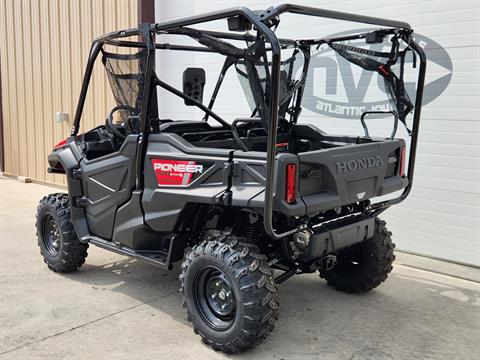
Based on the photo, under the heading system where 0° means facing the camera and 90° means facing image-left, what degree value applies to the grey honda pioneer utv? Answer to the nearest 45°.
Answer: approximately 135°
